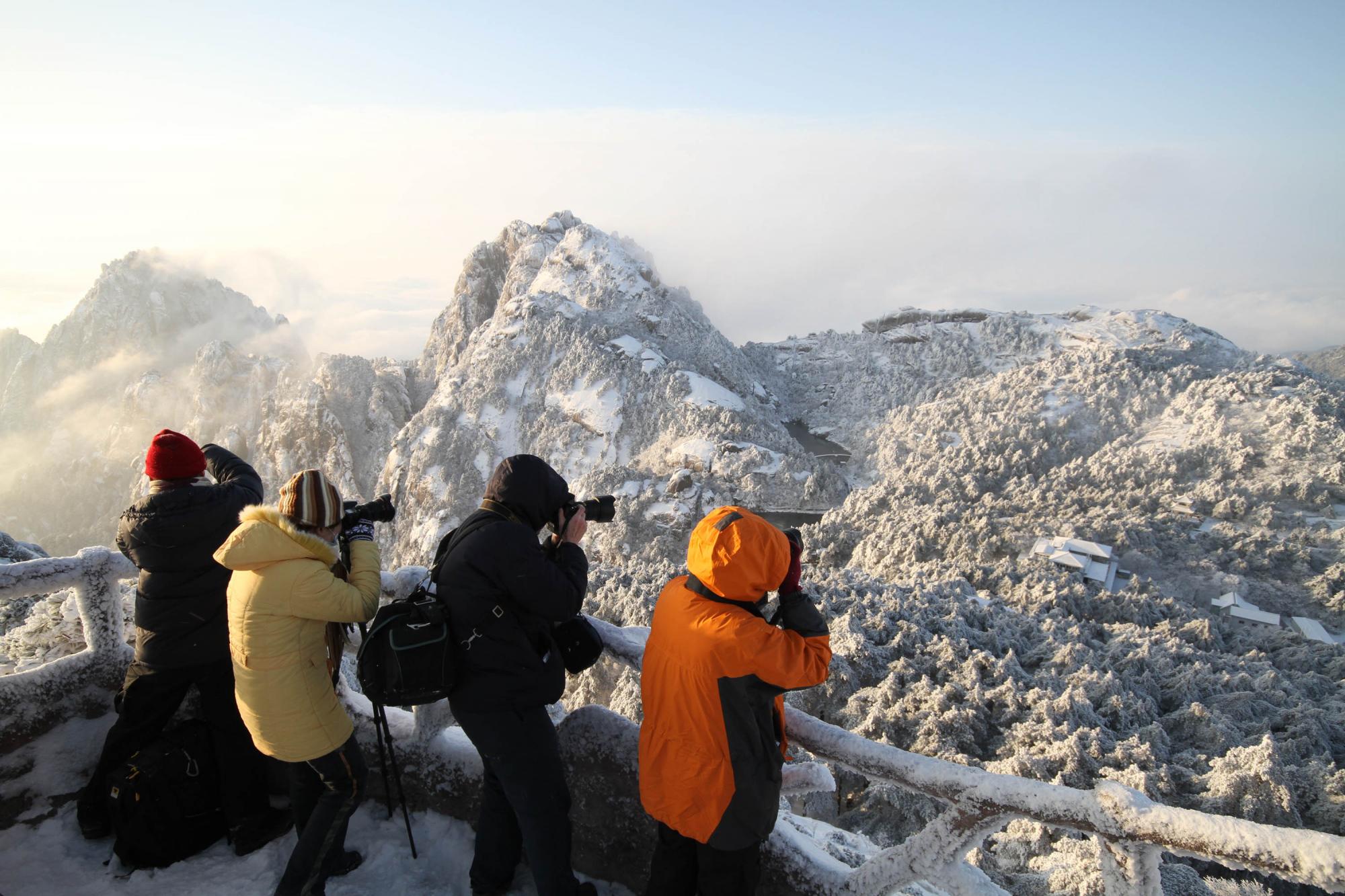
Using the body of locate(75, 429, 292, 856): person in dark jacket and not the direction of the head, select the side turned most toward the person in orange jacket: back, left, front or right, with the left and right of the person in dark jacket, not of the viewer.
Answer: right

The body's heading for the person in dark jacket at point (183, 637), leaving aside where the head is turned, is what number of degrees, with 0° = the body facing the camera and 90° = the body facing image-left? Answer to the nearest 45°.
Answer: approximately 225°

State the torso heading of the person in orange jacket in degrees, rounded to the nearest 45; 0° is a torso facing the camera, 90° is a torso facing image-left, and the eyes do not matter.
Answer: approximately 225°

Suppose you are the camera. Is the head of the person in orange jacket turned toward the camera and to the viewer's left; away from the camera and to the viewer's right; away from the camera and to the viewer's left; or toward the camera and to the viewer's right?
away from the camera and to the viewer's right

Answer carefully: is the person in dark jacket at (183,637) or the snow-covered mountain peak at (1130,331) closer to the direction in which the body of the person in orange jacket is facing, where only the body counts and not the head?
the snow-covered mountain peak

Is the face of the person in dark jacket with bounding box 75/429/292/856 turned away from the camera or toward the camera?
away from the camera

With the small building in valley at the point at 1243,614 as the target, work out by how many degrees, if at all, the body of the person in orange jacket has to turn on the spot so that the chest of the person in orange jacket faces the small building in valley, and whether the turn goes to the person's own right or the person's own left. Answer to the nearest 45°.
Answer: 0° — they already face it

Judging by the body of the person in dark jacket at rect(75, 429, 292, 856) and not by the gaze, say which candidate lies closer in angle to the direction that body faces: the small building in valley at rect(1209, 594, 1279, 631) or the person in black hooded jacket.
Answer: the small building in valley

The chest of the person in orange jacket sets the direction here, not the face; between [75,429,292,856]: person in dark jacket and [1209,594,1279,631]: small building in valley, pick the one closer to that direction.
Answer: the small building in valley

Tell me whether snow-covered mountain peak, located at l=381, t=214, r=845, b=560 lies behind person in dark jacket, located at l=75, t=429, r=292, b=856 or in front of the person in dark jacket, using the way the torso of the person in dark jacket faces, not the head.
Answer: in front

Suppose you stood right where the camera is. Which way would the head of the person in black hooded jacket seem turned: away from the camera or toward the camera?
away from the camera
